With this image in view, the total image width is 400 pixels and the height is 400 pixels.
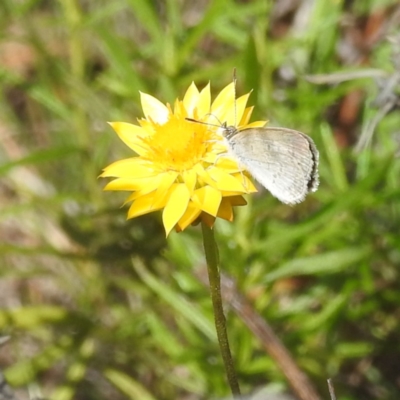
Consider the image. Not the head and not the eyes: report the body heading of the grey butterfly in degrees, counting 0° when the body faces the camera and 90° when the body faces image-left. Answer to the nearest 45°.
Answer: approximately 90°
